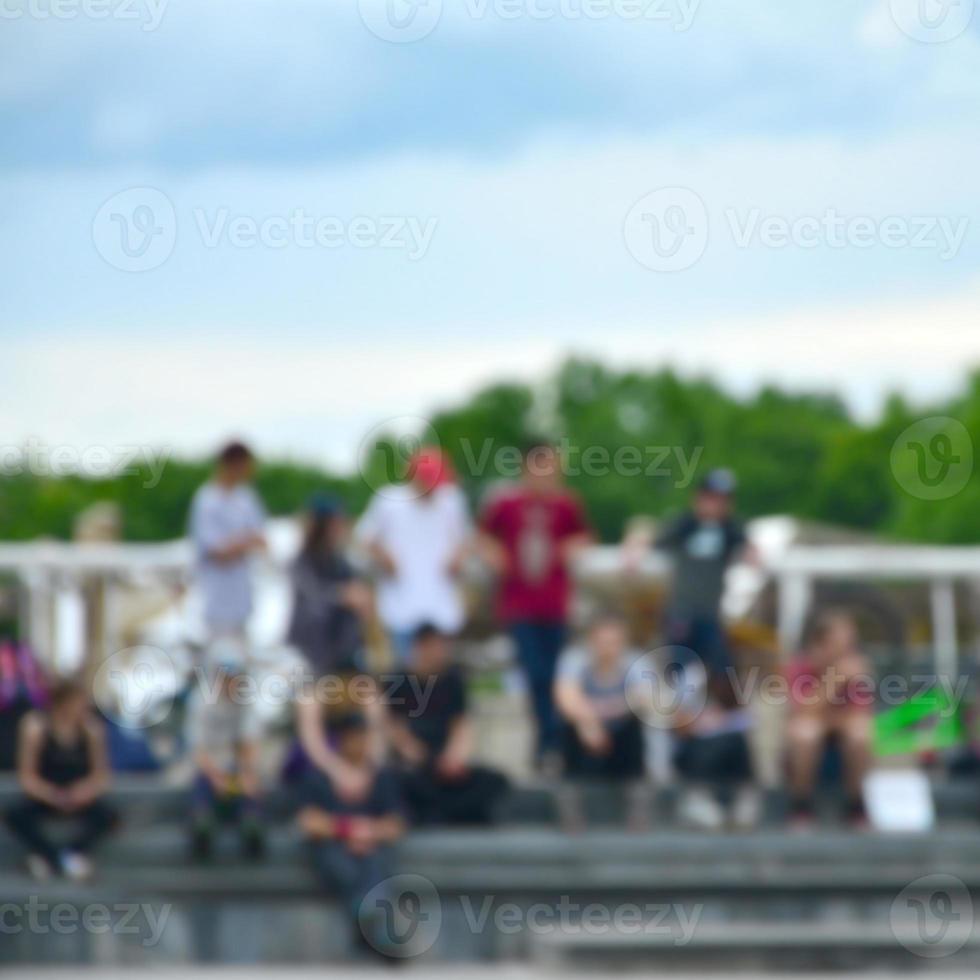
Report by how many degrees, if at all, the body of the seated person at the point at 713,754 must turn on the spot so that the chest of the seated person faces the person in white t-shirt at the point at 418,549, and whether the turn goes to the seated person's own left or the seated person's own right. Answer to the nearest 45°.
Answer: approximately 90° to the seated person's own right

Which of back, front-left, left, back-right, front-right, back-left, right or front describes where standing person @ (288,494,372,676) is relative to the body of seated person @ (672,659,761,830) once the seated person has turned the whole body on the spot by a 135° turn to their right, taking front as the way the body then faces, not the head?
front-left

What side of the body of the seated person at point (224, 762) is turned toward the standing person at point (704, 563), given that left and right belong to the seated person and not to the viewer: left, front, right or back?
left

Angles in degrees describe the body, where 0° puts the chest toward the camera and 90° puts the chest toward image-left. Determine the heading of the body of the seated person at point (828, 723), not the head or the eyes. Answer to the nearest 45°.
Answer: approximately 0°

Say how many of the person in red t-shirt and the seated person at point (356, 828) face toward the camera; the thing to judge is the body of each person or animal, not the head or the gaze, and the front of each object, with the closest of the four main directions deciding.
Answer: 2

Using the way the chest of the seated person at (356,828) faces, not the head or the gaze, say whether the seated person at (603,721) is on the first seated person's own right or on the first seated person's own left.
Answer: on the first seated person's own left

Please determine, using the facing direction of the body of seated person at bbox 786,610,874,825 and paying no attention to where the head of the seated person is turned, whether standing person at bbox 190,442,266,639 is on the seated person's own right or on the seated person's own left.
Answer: on the seated person's own right

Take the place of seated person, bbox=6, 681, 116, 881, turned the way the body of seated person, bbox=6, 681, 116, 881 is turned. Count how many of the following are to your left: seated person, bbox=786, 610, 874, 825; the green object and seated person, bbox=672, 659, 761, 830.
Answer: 3
